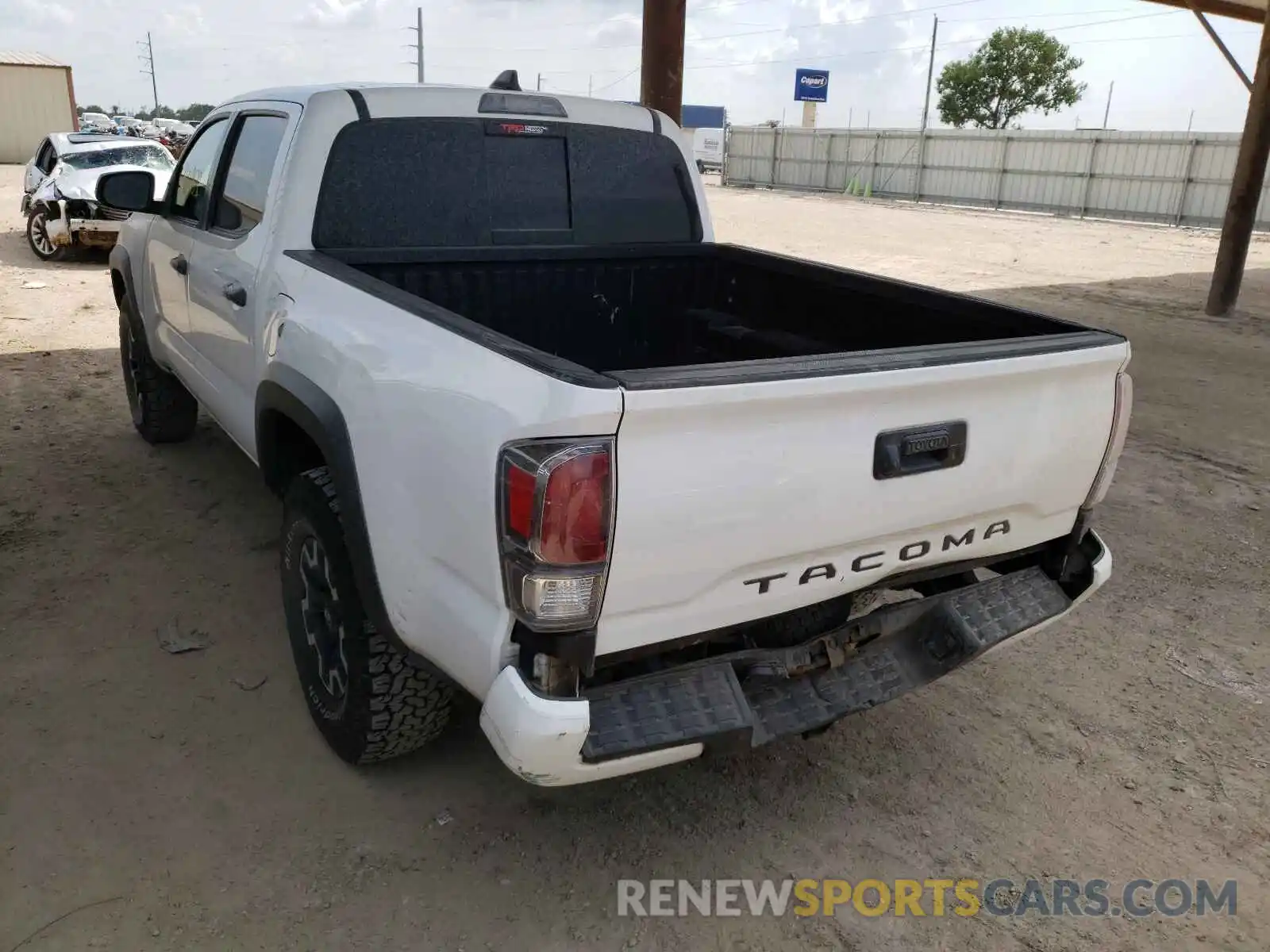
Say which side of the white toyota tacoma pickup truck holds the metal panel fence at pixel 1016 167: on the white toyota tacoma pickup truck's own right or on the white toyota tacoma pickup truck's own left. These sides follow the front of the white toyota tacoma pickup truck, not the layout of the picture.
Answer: on the white toyota tacoma pickup truck's own right

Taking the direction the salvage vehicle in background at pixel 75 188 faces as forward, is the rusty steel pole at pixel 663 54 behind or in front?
in front

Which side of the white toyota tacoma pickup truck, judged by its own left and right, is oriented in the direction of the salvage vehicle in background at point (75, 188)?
front

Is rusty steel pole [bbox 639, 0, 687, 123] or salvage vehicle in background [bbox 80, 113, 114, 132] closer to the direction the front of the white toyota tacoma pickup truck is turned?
the salvage vehicle in background

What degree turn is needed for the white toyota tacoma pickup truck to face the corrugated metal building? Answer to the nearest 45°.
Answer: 0° — it already faces it

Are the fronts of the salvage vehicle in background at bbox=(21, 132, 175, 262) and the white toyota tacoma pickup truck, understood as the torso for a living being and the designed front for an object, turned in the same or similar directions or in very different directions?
very different directions

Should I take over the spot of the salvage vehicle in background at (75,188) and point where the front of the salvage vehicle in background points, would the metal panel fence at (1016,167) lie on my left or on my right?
on my left

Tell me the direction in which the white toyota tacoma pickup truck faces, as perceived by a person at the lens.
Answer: facing away from the viewer and to the left of the viewer

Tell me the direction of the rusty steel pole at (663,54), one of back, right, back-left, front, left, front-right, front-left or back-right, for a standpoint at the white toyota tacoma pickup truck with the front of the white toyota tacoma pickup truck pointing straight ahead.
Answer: front-right

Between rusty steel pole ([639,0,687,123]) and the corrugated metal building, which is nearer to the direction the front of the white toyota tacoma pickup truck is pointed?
the corrugated metal building

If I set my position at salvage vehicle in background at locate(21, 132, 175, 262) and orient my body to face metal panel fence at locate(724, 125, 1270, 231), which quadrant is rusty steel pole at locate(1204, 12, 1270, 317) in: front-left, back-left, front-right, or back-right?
front-right

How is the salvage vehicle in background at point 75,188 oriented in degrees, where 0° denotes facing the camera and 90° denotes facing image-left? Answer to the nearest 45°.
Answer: approximately 315°
